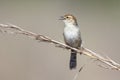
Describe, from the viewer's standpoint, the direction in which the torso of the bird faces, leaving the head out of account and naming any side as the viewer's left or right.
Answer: facing the viewer and to the left of the viewer
